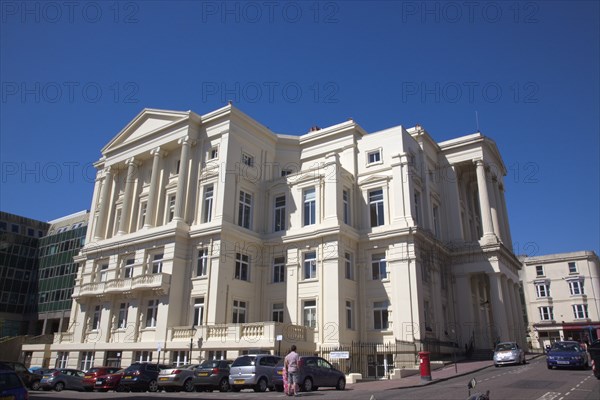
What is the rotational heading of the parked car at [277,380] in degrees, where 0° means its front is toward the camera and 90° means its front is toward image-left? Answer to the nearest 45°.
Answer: approximately 225°

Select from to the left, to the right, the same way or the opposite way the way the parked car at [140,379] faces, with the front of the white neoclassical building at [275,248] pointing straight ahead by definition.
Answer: the opposite way

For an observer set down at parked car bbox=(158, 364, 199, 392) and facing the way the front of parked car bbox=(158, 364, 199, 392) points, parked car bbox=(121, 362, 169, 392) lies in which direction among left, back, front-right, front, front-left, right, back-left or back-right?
left

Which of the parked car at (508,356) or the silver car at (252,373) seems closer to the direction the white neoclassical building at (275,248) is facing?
the silver car

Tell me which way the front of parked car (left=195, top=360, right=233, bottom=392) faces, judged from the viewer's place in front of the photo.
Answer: facing away from the viewer and to the right of the viewer

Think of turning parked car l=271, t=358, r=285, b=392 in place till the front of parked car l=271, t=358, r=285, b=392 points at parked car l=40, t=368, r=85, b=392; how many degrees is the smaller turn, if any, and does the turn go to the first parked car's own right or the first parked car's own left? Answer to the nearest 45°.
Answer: approximately 90° to the first parked car's own left

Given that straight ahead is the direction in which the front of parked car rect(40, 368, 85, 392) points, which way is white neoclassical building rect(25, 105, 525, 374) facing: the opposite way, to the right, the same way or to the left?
the opposite way

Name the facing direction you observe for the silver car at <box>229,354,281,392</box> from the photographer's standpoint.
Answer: facing away from the viewer and to the right of the viewer

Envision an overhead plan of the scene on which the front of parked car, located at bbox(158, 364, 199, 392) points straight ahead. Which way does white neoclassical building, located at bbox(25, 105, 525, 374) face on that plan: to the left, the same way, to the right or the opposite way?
the opposite way

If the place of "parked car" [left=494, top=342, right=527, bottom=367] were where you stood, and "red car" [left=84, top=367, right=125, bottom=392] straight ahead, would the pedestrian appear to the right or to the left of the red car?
left

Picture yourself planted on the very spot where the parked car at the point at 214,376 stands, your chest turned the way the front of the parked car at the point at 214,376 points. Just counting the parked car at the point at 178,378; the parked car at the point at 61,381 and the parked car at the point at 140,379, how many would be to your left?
3

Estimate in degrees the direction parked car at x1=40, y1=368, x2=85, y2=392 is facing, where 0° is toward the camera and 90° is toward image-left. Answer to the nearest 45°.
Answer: approximately 225°

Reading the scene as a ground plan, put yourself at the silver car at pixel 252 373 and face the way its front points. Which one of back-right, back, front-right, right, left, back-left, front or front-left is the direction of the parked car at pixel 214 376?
left

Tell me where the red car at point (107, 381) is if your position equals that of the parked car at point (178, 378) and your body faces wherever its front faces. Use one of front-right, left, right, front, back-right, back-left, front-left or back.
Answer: left

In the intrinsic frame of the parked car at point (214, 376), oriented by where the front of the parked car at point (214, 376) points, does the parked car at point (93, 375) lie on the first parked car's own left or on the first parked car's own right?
on the first parked car's own left

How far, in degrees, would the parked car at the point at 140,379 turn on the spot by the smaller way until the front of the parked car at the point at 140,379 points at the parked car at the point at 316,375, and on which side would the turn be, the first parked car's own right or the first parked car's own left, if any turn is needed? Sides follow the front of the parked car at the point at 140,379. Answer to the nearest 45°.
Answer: approximately 90° to the first parked car's own right

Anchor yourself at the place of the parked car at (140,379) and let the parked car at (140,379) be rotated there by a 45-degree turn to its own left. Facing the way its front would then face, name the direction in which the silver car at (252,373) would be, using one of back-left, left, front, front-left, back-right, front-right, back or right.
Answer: back-right

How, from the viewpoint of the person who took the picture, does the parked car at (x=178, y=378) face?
facing away from the viewer and to the right of the viewer
